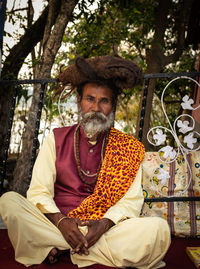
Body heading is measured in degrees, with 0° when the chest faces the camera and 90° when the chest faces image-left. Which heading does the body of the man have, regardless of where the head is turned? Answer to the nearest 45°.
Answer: approximately 0°
